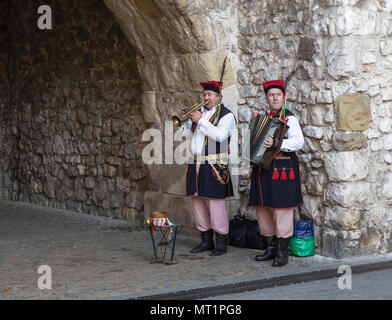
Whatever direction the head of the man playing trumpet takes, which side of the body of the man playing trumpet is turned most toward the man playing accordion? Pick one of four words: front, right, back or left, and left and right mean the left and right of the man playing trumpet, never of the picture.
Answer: left

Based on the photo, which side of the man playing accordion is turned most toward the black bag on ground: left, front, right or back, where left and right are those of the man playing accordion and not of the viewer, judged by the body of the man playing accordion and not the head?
right

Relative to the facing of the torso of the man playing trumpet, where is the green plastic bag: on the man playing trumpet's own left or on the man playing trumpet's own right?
on the man playing trumpet's own left

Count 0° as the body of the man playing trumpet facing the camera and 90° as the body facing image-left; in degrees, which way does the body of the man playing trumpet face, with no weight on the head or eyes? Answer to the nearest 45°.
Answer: approximately 45°

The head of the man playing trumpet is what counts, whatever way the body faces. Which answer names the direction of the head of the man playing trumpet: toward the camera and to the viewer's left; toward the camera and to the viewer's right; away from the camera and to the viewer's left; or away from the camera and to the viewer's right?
toward the camera and to the viewer's left

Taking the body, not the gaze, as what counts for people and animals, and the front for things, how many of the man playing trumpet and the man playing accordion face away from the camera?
0
